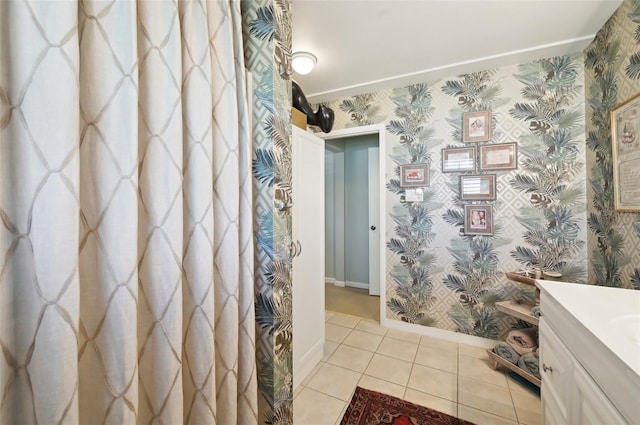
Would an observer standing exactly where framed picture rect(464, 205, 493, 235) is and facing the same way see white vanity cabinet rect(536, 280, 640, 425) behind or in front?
in front

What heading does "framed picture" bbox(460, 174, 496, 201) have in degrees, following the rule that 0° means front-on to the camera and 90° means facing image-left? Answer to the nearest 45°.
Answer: approximately 0°

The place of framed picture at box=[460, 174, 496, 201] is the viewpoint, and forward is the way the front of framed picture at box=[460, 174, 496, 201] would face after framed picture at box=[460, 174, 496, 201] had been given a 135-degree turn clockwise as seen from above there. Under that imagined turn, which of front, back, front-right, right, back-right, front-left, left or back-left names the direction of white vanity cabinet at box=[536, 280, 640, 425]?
back-left

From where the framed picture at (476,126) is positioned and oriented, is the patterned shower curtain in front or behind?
in front

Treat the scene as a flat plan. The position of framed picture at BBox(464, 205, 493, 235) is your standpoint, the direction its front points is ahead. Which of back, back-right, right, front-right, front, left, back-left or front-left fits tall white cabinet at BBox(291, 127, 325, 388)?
front-right

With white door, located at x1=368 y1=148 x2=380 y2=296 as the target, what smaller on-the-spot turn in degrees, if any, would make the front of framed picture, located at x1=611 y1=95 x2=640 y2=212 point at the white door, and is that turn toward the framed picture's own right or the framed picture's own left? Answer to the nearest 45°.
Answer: approximately 45° to the framed picture's own right

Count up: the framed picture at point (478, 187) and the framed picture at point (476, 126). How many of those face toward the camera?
2

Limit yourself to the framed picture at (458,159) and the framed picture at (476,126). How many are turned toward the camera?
2

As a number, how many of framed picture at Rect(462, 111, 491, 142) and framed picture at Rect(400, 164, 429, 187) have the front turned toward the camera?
2

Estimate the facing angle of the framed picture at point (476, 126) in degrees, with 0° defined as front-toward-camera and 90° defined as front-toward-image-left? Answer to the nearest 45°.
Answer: approximately 0°
